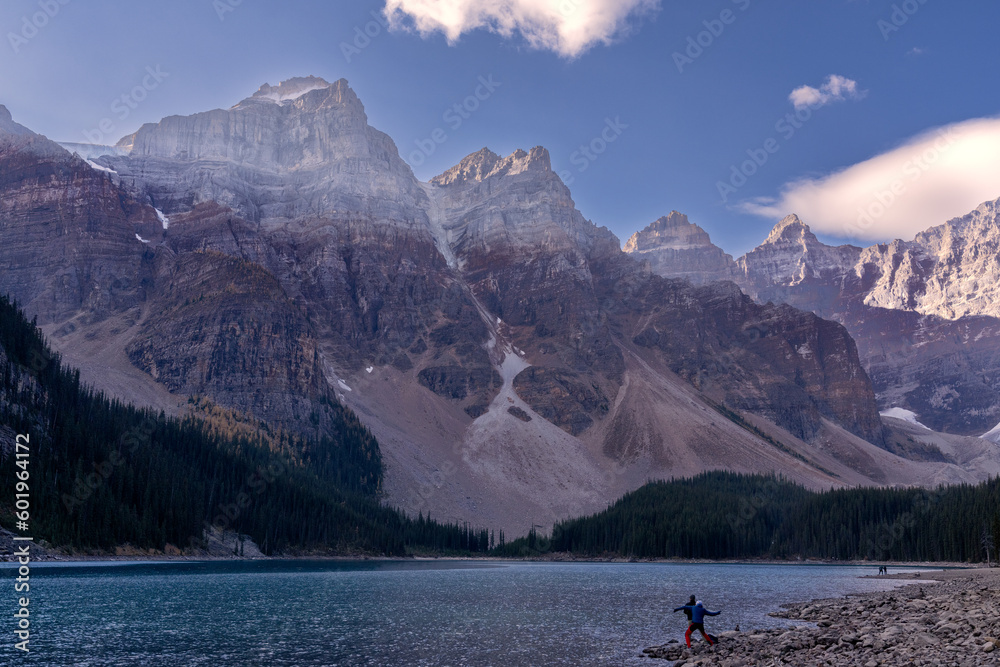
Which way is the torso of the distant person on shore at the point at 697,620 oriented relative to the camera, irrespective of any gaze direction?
away from the camera
